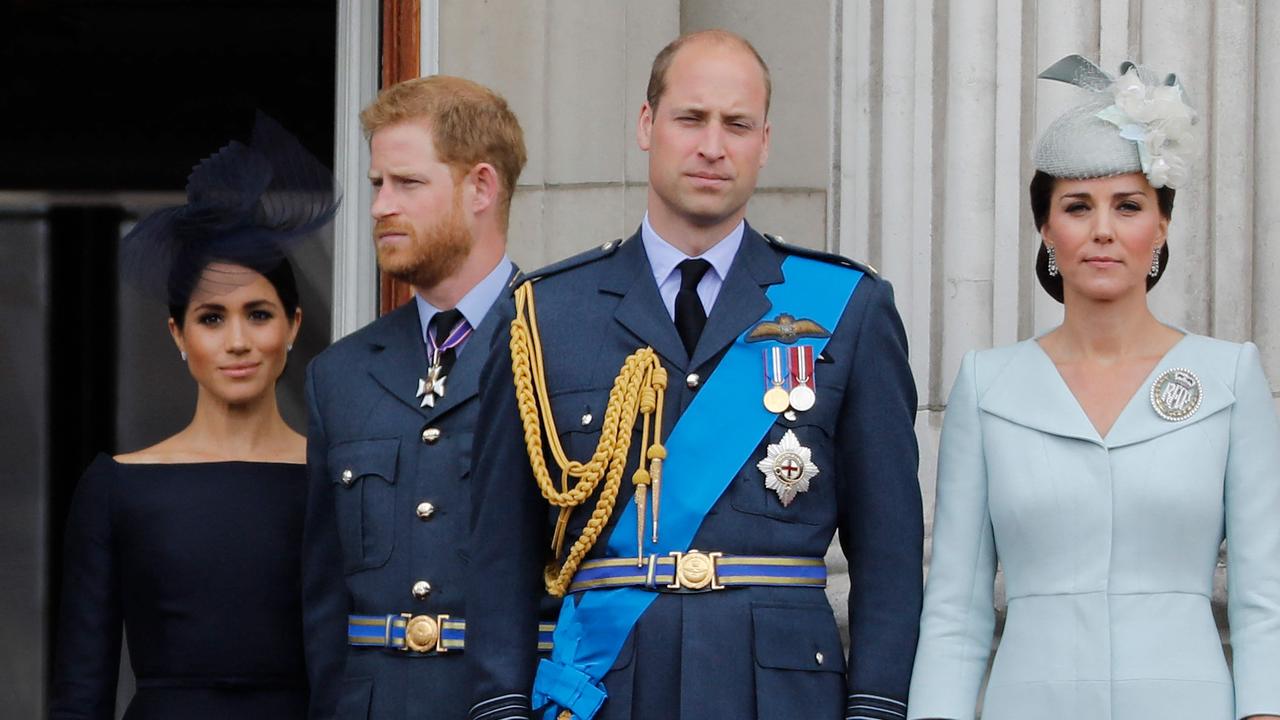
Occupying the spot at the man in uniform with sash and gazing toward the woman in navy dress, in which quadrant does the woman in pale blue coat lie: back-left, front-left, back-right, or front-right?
back-right

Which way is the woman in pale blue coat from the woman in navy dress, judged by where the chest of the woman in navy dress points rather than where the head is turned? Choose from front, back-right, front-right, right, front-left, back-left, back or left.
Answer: front-left

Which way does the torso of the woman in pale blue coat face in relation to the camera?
toward the camera

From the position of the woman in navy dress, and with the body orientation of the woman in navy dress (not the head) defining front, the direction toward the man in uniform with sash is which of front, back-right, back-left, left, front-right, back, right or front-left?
front-left

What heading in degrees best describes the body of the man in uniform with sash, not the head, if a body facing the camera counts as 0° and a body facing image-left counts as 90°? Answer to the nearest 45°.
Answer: approximately 0°

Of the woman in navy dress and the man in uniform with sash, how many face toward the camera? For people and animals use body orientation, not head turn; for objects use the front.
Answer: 2

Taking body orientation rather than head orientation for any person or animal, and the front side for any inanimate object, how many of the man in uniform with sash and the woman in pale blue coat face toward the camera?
2

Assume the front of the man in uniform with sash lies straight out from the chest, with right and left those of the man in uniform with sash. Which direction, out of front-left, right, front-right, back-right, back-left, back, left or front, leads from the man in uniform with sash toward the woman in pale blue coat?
left

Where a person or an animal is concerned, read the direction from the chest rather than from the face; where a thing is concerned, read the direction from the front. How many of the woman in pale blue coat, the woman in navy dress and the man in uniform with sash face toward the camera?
3

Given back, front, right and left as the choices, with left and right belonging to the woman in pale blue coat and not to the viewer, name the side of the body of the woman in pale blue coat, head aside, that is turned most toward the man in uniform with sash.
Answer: right
